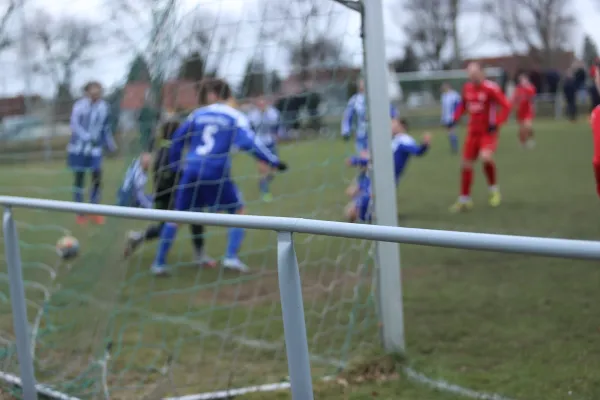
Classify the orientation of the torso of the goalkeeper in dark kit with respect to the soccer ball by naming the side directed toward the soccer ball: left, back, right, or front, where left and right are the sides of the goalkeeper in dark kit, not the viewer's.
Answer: left

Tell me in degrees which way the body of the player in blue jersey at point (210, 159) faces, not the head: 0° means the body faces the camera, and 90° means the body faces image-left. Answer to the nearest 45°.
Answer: approximately 225°

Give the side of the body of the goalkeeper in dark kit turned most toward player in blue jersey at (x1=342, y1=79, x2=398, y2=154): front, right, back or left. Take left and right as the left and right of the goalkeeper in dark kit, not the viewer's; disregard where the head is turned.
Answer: front
